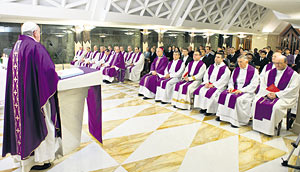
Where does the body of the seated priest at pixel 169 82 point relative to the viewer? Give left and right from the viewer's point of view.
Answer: facing the viewer and to the left of the viewer

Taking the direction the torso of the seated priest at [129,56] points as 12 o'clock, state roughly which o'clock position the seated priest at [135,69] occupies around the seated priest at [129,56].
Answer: the seated priest at [135,69] is roughly at 10 o'clock from the seated priest at [129,56].

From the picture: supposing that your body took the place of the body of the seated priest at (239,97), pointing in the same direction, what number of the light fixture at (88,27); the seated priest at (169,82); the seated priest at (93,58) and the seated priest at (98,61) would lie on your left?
0

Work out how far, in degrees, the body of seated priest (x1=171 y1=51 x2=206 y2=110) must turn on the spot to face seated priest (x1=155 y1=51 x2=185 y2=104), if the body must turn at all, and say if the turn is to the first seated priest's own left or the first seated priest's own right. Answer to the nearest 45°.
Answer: approximately 90° to the first seated priest's own right

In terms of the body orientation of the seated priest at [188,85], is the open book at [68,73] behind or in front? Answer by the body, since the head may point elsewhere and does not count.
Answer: in front

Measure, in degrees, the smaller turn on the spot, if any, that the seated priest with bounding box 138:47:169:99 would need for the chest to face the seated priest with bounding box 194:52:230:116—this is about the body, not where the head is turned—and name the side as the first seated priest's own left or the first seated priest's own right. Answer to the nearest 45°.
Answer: approximately 90° to the first seated priest's own left

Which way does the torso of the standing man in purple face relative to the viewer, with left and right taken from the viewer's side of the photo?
facing away from the viewer and to the right of the viewer

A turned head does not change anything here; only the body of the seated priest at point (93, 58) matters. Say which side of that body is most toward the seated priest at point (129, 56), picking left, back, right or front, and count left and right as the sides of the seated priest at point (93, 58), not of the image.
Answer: left

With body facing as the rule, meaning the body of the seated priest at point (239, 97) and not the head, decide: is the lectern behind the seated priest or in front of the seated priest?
in front

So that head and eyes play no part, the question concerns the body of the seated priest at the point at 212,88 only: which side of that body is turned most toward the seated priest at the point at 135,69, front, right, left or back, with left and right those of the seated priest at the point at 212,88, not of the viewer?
right

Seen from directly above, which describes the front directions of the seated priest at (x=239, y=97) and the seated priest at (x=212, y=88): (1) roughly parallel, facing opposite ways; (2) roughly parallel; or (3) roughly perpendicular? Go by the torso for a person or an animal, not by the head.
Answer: roughly parallel

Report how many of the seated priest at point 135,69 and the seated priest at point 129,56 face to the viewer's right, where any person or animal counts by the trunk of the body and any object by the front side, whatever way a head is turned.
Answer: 0

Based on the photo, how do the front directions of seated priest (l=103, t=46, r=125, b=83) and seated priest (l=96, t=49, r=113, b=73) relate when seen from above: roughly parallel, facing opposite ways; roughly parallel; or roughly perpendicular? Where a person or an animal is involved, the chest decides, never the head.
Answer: roughly parallel

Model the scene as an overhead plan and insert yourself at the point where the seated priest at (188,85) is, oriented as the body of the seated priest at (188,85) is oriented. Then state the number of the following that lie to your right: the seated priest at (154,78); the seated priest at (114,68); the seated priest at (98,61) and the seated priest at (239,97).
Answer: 3

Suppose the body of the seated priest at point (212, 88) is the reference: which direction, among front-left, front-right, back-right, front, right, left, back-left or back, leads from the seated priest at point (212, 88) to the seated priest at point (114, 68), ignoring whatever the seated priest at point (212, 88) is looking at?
right

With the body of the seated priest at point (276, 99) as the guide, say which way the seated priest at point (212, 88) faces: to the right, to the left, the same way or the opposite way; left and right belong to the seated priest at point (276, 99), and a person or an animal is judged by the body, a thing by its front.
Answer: the same way

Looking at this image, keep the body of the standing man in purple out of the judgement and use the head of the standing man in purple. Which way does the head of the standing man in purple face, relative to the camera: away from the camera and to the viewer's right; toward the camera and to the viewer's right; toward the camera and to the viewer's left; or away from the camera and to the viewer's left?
away from the camera and to the viewer's right
